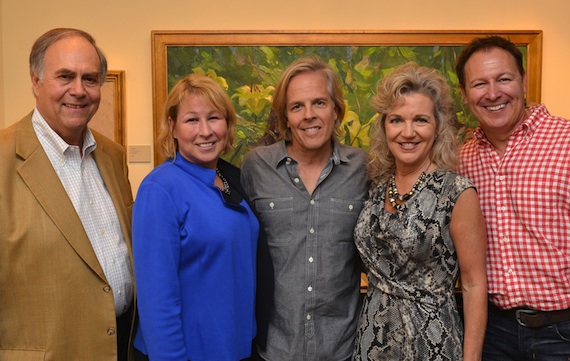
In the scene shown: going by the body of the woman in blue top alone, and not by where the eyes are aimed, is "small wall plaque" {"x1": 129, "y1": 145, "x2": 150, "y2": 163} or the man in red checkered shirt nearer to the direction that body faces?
the man in red checkered shirt

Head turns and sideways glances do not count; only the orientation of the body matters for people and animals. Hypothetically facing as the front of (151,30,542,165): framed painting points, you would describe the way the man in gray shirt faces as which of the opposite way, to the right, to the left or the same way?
the same way

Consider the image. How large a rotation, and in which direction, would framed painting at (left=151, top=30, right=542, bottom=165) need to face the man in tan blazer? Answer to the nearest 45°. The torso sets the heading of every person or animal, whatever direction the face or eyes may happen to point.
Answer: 0° — it already faces them

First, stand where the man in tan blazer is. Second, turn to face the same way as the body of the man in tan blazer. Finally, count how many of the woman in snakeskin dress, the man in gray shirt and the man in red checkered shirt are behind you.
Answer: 0

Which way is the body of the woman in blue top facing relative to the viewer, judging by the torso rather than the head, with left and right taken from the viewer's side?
facing the viewer and to the right of the viewer

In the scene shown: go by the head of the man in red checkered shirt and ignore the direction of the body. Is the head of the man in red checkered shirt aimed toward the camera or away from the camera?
toward the camera

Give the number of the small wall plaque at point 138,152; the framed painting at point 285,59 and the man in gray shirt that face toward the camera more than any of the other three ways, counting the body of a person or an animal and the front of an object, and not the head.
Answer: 3

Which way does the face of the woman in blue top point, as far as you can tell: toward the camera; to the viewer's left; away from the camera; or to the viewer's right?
toward the camera

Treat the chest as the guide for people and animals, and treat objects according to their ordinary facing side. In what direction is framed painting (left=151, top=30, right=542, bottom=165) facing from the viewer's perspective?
toward the camera

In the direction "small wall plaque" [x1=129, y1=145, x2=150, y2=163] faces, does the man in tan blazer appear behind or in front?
in front

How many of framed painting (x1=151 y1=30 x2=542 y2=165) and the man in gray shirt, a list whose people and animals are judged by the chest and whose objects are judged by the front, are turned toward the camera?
2

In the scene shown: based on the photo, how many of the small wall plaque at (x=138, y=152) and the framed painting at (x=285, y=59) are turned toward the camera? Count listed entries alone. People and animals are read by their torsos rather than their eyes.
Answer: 2

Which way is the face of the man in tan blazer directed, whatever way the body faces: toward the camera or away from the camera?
toward the camera

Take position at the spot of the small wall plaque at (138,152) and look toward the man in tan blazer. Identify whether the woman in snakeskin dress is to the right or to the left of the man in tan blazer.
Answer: left

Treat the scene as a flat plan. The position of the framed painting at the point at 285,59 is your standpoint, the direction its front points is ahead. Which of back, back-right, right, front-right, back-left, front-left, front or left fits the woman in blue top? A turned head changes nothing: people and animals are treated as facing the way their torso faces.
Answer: front

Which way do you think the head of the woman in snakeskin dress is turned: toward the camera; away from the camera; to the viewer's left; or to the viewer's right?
toward the camera

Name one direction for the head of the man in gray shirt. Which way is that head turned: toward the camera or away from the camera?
toward the camera

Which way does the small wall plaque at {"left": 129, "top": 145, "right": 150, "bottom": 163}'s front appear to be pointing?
toward the camera
